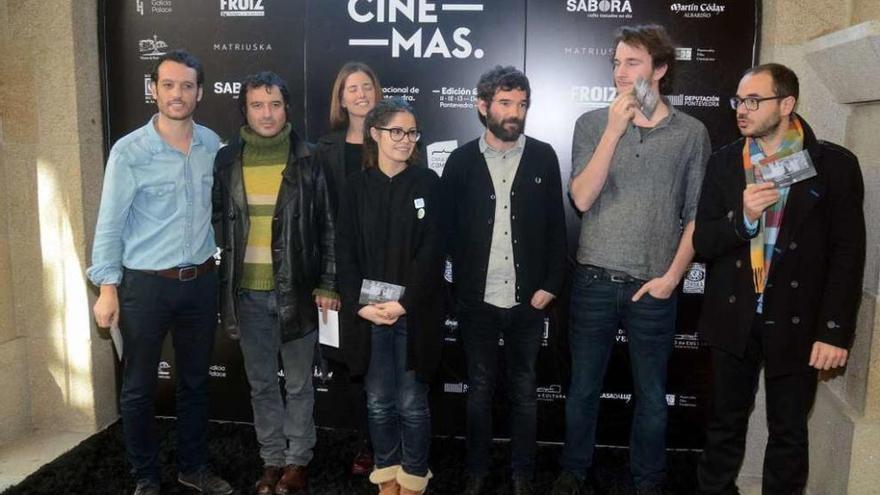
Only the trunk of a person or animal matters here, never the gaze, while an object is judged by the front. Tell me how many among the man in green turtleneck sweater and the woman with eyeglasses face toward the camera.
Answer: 2

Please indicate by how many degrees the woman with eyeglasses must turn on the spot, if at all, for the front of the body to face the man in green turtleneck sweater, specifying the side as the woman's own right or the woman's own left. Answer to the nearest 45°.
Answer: approximately 90° to the woman's own right

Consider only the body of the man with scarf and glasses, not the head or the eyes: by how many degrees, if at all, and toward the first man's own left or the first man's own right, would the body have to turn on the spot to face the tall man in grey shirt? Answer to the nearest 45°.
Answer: approximately 45° to the first man's own right

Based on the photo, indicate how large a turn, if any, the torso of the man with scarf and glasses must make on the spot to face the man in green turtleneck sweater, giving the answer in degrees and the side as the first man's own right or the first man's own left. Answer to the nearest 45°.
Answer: approximately 45° to the first man's own right

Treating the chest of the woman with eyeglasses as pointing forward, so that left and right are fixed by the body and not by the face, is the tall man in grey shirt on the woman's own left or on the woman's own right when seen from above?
on the woman's own left

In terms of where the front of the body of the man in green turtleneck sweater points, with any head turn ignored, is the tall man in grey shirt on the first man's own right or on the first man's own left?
on the first man's own left

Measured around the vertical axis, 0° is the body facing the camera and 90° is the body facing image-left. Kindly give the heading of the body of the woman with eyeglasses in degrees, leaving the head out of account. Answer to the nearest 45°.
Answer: approximately 0°

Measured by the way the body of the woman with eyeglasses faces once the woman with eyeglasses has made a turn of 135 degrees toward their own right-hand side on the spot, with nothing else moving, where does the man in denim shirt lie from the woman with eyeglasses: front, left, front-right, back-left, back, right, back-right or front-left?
front-left

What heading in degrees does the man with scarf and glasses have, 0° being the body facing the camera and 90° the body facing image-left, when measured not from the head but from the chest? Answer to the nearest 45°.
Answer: approximately 45°

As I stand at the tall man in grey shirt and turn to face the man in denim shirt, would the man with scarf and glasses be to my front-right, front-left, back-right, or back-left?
back-left

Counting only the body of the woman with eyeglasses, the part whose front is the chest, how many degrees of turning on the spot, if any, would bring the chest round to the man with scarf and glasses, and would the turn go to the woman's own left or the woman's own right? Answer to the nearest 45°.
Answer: approximately 90° to the woman's own left
